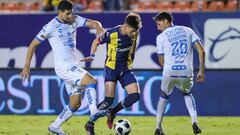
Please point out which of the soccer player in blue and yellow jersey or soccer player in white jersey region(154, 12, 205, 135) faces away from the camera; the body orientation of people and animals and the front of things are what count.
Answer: the soccer player in white jersey

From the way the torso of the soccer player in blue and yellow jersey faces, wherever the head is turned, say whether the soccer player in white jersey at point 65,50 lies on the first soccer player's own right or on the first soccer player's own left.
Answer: on the first soccer player's own right

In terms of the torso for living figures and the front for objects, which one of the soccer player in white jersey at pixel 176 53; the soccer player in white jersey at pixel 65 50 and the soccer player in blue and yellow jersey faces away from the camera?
the soccer player in white jersey at pixel 176 53

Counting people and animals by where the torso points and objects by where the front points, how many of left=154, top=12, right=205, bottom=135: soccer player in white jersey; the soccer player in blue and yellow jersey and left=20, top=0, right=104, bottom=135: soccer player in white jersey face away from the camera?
1

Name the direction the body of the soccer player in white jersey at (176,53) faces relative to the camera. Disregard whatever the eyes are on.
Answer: away from the camera
